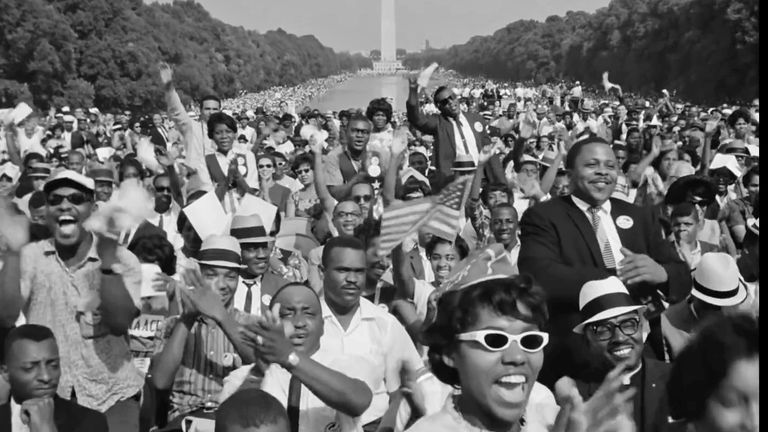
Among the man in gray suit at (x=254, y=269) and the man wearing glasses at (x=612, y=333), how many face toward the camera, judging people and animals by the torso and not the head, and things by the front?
2

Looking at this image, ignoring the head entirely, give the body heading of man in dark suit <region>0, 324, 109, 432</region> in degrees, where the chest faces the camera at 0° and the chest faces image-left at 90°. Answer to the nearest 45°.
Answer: approximately 315°

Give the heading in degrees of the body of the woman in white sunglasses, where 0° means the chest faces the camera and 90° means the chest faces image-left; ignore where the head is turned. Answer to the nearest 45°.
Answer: approximately 315°

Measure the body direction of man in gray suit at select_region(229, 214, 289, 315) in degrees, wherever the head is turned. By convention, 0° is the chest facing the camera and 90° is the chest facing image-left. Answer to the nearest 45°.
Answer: approximately 0°
